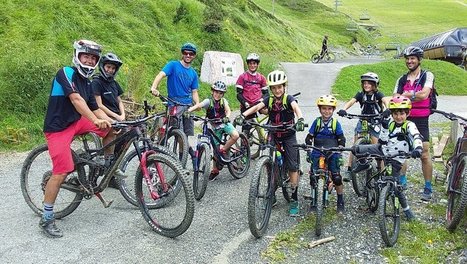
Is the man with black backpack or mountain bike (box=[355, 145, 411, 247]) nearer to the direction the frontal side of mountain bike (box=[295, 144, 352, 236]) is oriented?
the mountain bike

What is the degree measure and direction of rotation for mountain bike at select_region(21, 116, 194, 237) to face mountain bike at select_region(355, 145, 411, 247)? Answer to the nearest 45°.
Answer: approximately 45° to its left

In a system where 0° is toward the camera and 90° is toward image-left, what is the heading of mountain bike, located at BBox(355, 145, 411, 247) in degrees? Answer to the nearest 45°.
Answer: approximately 0°

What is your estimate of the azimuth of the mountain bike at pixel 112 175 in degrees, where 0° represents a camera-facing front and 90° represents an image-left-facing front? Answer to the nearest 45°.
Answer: approximately 315°

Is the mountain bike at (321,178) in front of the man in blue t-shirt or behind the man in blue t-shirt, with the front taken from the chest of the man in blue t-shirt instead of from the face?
in front

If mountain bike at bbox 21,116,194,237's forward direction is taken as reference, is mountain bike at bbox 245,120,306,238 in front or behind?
in front

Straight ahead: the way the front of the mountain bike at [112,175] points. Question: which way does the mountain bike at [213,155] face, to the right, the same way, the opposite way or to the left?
to the right

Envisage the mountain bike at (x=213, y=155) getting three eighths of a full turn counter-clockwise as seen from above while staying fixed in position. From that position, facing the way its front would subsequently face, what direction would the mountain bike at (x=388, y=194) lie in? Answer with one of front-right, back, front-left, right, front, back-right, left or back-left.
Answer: front-right
